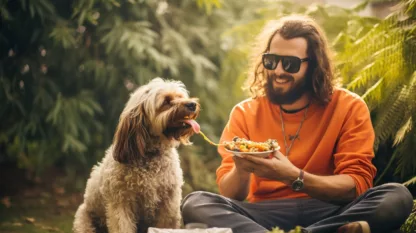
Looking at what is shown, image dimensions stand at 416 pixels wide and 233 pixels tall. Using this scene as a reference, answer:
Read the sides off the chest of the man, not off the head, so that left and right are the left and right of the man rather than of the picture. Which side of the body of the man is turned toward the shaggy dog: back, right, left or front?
right

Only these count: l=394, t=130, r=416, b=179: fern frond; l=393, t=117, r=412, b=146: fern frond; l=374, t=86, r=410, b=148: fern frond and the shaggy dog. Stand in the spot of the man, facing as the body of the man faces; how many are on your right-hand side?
1

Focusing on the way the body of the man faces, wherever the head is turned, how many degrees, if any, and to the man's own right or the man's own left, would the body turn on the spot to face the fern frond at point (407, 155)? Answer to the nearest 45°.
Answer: approximately 135° to the man's own left

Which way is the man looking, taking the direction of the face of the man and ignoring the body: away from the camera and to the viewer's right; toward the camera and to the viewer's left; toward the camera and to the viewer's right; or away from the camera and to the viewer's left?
toward the camera and to the viewer's left

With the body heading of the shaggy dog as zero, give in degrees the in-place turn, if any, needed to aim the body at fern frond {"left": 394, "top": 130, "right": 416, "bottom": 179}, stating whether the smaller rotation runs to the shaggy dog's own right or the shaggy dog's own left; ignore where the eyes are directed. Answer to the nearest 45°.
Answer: approximately 45° to the shaggy dog's own left

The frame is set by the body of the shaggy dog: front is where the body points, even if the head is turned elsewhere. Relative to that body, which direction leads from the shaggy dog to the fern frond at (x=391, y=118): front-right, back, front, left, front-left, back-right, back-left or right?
front-left

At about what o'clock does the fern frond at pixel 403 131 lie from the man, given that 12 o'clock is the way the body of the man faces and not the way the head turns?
The fern frond is roughly at 8 o'clock from the man.

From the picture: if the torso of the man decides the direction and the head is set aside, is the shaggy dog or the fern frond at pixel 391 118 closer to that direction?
the shaggy dog

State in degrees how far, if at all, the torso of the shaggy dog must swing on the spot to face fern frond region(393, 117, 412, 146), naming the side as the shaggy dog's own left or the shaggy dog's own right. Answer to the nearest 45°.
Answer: approximately 45° to the shaggy dog's own left

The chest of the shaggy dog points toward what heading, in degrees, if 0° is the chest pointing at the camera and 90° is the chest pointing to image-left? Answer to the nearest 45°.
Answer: approximately 315°

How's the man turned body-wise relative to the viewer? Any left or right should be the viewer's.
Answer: facing the viewer

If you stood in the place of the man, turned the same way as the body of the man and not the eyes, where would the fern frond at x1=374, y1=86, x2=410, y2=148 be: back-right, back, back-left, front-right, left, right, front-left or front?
back-left

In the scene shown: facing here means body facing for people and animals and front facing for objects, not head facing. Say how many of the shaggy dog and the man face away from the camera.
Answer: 0
